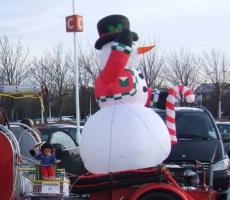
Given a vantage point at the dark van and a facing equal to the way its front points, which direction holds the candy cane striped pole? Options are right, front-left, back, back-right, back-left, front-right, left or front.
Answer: front

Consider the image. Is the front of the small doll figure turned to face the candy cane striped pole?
no

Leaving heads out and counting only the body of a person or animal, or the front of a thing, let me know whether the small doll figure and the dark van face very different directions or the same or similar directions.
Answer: same or similar directions

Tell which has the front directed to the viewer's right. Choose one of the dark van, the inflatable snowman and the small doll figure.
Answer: the inflatable snowman

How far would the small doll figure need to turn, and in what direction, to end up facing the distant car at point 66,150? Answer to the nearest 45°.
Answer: approximately 180°

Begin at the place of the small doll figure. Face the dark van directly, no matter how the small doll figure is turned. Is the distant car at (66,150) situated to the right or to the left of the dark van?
left

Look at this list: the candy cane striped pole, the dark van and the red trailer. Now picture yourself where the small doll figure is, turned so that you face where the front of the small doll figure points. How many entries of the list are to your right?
0

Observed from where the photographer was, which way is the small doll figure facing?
facing the viewer

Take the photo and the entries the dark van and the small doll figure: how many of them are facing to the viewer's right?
0

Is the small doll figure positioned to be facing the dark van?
no

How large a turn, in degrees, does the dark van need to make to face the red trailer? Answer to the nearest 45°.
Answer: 0° — it already faces it

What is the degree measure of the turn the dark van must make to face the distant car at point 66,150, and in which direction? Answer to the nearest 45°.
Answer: approximately 135° to its right

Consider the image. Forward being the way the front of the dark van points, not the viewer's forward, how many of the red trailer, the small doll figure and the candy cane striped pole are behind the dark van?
0

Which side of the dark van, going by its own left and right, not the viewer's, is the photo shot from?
front
